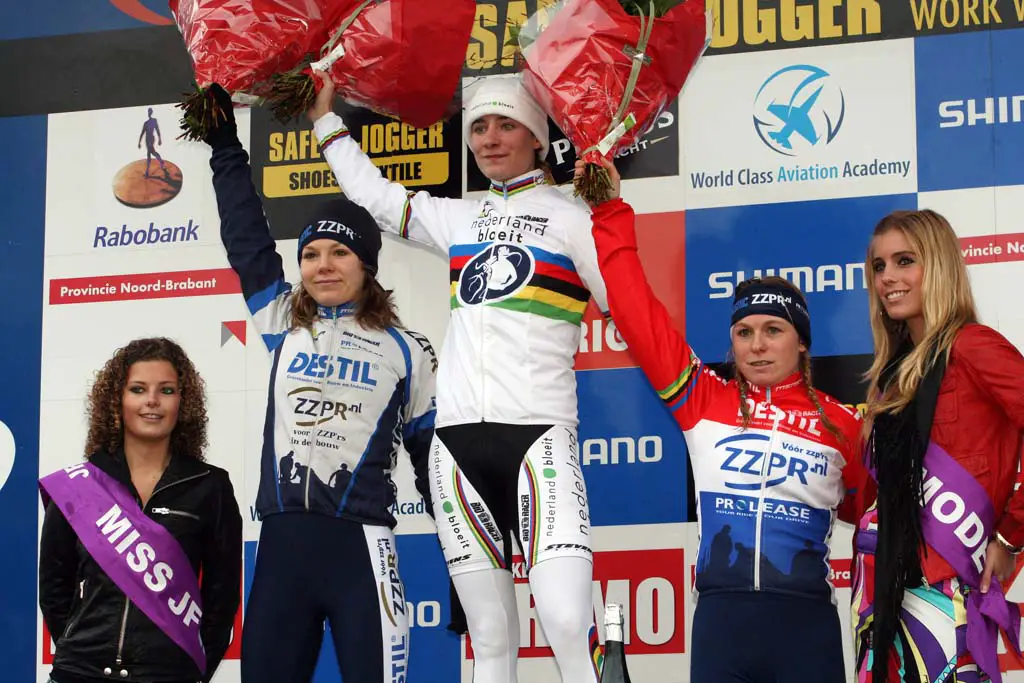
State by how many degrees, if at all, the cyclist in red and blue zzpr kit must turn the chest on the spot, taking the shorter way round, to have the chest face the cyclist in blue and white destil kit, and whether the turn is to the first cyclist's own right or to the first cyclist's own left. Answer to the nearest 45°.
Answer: approximately 90° to the first cyclist's own right

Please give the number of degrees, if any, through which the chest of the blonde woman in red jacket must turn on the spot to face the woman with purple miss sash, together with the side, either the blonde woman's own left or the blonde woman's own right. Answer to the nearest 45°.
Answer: approximately 45° to the blonde woman's own right

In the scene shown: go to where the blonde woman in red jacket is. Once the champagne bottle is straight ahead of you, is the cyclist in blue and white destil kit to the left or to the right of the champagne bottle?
right

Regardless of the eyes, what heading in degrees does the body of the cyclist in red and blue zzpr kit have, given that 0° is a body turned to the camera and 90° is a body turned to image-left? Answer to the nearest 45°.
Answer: approximately 0°

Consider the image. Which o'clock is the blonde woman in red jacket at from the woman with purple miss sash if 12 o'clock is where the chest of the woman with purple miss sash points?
The blonde woman in red jacket is roughly at 10 o'clock from the woman with purple miss sash.

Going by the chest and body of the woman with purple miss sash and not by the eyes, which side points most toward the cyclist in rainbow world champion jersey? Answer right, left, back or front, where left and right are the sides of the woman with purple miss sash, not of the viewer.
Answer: left

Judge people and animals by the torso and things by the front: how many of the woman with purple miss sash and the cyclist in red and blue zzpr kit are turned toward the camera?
2

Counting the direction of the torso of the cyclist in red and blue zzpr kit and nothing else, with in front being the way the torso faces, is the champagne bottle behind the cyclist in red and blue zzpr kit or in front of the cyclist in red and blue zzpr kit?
in front

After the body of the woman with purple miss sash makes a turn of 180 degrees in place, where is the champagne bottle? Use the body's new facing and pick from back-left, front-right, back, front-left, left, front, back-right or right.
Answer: back-right
